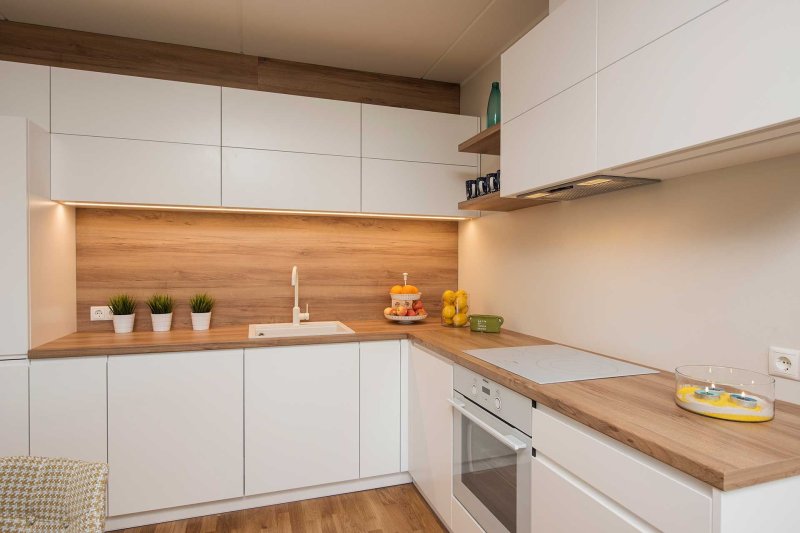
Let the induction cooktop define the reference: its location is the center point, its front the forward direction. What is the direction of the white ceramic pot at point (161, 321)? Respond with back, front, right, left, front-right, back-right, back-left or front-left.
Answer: front-right

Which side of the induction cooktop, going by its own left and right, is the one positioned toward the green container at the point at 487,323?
right

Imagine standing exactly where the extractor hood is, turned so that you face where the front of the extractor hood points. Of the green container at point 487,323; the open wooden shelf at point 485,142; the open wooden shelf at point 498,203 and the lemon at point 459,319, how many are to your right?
4

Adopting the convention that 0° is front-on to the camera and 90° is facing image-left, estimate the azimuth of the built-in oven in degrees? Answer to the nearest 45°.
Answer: approximately 45°

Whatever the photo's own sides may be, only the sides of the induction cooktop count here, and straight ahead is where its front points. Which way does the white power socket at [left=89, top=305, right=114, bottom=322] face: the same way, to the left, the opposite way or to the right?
to the left

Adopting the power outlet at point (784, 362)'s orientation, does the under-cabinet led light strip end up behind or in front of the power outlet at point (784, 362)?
in front

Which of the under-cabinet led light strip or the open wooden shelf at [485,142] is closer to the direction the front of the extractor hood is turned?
the under-cabinet led light strip

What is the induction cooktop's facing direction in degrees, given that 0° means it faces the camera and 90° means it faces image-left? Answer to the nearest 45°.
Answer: approximately 45°

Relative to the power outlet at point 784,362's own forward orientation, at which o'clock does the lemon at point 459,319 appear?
The lemon is roughly at 2 o'clock from the power outlet.

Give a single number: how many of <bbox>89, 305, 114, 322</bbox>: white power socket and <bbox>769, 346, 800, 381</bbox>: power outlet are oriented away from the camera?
0
